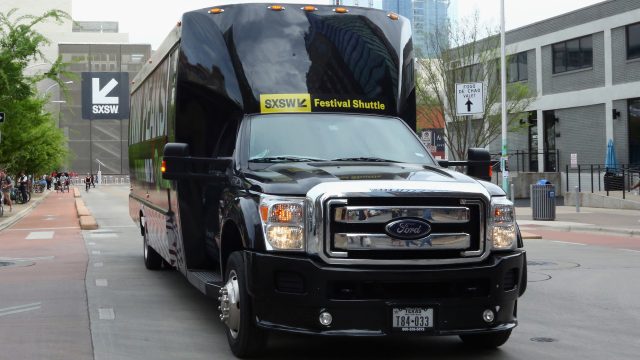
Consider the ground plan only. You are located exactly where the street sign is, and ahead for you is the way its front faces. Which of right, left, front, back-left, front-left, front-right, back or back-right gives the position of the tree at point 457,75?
back

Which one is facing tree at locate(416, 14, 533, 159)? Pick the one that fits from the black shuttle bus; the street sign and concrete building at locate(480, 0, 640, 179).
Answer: the concrete building

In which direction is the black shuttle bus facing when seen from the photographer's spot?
facing the viewer and to the right of the viewer

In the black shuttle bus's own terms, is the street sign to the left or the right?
on its left

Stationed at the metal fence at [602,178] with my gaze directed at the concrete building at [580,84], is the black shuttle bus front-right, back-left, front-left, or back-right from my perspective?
back-left

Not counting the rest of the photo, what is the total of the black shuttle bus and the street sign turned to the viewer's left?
0

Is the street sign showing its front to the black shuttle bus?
yes

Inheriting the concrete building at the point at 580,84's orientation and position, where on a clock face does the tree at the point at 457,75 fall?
The tree is roughly at 12 o'clock from the concrete building.

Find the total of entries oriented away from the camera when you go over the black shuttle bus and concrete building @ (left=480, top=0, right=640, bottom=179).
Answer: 0

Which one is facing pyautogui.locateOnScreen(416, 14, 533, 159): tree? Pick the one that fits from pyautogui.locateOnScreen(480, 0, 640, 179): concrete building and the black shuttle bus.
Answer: the concrete building

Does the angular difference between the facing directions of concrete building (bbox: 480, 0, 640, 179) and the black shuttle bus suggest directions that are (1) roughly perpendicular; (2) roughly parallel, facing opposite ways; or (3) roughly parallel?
roughly perpendicular

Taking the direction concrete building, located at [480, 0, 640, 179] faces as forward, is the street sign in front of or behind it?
in front

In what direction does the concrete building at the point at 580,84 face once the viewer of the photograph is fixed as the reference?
facing the viewer and to the left of the viewer

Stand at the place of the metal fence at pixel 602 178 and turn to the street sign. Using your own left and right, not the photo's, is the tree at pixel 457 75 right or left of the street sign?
right

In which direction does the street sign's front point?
toward the camera

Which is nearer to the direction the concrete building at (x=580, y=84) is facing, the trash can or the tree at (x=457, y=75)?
the tree

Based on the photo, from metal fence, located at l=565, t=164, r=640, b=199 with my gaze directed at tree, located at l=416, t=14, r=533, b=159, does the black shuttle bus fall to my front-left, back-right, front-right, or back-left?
front-left
